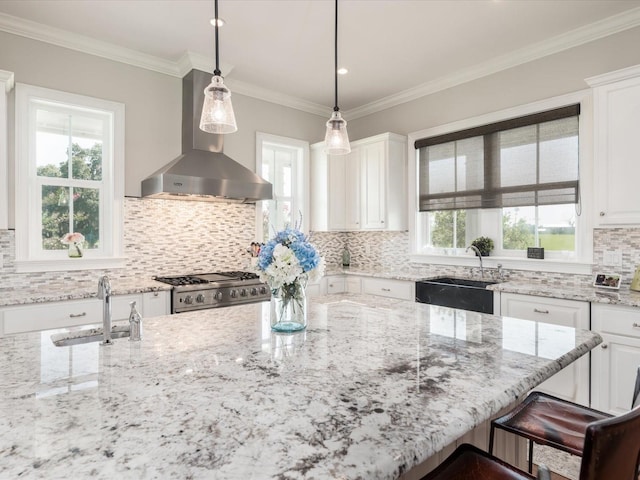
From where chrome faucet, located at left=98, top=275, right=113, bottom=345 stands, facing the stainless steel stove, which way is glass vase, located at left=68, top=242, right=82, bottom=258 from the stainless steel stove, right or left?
left

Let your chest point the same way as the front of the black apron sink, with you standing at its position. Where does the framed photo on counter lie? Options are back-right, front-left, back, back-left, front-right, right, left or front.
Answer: back-left

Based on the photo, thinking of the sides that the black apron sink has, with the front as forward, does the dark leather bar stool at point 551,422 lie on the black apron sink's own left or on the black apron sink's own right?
on the black apron sink's own left

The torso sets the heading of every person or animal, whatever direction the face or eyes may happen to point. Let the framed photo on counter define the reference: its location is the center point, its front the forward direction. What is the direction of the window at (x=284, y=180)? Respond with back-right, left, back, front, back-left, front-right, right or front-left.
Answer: right

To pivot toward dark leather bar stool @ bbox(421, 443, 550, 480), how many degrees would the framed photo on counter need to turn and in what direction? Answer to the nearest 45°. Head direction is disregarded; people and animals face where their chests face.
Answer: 0° — it already faces it

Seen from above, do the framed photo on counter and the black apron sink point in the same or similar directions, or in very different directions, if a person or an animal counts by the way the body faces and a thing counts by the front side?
same or similar directions

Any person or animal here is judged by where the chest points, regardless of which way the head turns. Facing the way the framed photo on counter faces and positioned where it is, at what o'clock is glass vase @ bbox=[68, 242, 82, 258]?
The glass vase is roughly at 2 o'clock from the framed photo on counter.

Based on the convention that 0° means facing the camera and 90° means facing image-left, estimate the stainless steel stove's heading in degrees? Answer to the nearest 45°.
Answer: approximately 315°

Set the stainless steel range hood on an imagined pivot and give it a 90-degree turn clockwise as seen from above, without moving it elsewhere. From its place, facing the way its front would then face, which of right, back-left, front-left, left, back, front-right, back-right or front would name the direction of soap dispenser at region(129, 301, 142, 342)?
front-left

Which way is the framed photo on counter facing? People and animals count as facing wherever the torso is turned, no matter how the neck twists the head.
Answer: toward the camera

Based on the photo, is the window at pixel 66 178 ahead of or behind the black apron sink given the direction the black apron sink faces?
ahead

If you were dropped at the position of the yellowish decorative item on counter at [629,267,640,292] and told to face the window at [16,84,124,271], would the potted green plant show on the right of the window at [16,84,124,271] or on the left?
right

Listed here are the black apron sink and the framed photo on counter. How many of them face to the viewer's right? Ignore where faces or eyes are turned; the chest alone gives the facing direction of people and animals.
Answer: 0

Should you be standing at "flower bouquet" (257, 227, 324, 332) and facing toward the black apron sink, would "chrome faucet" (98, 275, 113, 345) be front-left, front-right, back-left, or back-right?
back-left

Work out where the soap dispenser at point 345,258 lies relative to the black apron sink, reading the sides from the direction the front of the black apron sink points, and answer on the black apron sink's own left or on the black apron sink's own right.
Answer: on the black apron sink's own right

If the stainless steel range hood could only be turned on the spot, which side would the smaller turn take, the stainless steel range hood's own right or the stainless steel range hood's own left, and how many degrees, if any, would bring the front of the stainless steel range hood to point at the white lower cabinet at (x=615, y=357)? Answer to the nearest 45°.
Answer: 0° — it already faces it

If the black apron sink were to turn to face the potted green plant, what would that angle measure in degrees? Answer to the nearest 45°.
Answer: approximately 180°

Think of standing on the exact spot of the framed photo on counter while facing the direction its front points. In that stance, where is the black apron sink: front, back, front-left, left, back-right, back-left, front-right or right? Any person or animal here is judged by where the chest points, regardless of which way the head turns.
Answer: right
